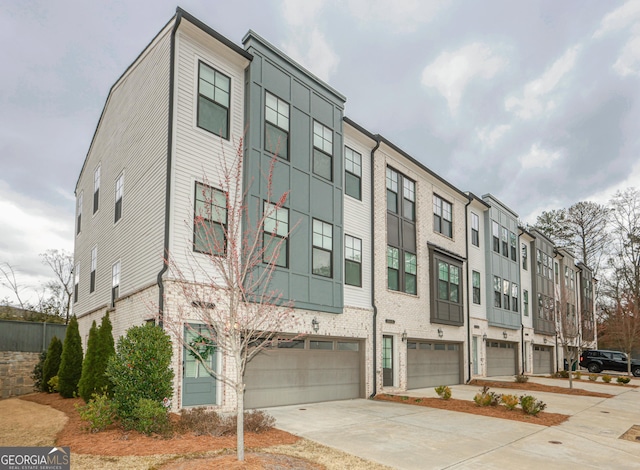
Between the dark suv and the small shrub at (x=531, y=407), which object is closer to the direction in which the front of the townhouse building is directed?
the small shrub

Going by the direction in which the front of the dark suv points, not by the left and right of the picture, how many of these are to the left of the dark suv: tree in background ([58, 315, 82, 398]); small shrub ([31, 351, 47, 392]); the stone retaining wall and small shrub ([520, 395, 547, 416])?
0

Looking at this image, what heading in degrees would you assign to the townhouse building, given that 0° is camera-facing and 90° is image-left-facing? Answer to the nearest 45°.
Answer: approximately 315°

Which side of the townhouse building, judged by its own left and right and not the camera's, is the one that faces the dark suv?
left
